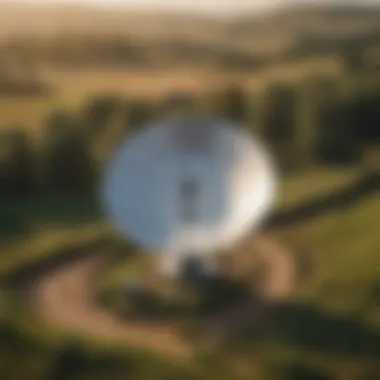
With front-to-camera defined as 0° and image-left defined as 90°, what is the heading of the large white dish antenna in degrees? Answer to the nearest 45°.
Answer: approximately 0°
